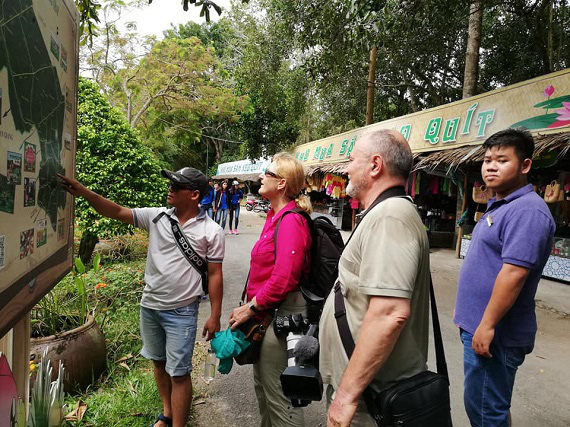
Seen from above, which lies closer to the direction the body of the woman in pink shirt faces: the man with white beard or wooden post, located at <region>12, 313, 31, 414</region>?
the wooden post

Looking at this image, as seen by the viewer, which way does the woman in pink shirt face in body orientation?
to the viewer's left

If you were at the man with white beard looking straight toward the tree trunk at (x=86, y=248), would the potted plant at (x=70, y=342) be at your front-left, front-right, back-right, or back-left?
front-left

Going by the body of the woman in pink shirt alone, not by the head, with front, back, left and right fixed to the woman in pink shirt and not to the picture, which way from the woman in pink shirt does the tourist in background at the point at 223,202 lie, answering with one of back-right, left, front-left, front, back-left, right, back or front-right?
right

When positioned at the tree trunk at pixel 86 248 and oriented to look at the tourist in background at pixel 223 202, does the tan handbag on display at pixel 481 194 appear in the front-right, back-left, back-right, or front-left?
front-right

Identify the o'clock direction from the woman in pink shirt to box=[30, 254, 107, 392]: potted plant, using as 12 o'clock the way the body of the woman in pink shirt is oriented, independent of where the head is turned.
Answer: The potted plant is roughly at 1 o'clock from the woman in pink shirt.

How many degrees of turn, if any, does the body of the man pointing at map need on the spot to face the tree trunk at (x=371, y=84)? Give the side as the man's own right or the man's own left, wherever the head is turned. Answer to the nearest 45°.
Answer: approximately 180°

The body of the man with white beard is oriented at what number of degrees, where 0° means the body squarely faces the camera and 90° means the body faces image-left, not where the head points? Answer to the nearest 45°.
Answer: approximately 90°

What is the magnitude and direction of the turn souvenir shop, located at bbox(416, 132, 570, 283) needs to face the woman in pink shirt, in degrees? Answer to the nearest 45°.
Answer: approximately 45° to its left

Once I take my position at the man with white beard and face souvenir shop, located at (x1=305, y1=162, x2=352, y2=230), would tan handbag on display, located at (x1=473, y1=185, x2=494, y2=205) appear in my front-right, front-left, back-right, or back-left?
front-right

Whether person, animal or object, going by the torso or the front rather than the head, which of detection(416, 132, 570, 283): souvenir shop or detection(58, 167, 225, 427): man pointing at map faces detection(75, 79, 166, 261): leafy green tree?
the souvenir shop

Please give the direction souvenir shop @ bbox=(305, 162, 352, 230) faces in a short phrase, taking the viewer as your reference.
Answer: facing the viewer and to the left of the viewer

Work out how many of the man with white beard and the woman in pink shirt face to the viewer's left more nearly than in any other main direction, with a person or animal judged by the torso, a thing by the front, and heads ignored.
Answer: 2

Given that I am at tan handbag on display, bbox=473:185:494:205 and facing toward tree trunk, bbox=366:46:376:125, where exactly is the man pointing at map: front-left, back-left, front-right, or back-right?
back-left

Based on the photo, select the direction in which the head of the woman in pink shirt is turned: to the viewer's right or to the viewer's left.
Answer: to the viewer's left

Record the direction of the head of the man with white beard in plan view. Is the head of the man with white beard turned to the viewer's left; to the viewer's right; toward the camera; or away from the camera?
to the viewer's left

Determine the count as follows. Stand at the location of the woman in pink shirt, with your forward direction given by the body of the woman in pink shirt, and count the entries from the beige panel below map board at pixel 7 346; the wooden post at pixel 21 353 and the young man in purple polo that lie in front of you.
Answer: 2
